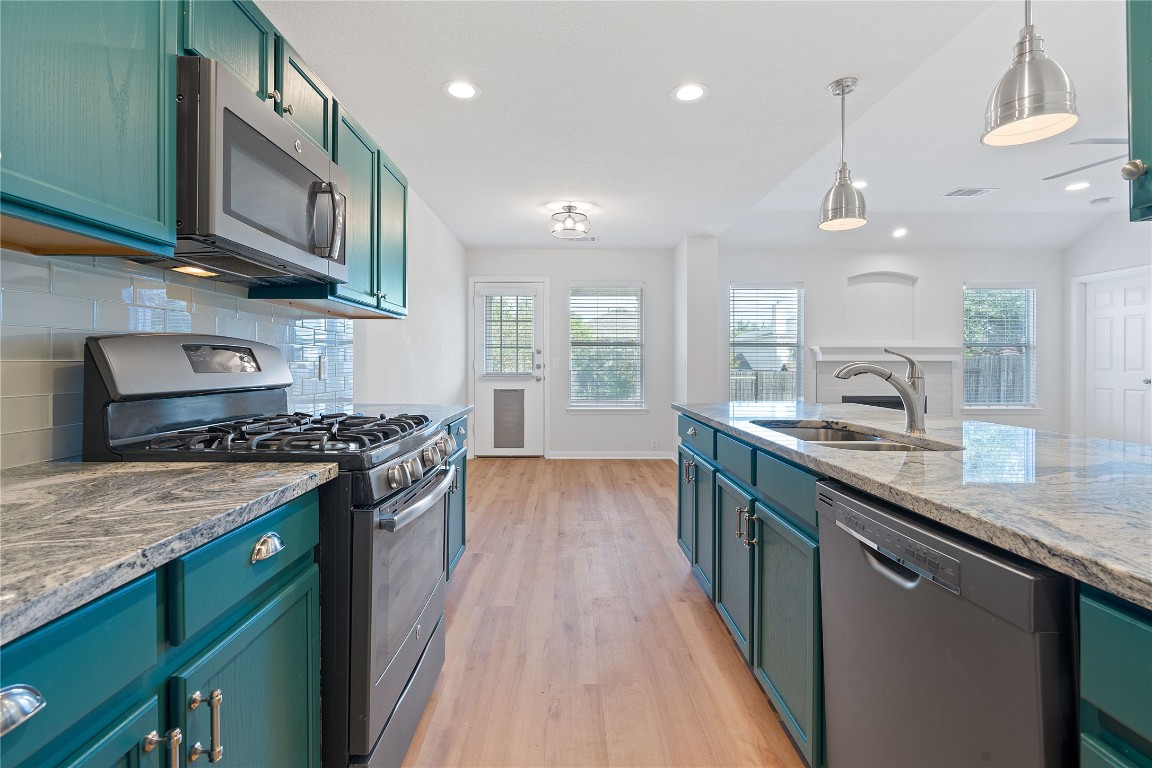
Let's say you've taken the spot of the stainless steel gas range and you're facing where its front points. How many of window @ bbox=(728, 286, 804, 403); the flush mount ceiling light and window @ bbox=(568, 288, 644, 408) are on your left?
3

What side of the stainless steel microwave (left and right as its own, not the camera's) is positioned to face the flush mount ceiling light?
left

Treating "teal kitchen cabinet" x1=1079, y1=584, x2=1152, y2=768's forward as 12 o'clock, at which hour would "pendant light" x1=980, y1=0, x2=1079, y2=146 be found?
The pendant light is roughly at 4 o'clock from the teal kitchen cabinet.

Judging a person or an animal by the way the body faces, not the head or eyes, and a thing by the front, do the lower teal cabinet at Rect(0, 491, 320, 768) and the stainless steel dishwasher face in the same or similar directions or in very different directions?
very different directions

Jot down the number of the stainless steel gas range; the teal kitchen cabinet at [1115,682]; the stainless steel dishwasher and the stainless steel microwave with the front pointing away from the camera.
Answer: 0

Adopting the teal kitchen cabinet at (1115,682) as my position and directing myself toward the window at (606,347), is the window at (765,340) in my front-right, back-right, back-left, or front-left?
front-right

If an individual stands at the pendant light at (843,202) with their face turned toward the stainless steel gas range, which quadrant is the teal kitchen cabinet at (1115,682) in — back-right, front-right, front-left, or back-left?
front-left

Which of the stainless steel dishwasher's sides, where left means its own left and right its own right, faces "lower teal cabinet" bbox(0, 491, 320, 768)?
front

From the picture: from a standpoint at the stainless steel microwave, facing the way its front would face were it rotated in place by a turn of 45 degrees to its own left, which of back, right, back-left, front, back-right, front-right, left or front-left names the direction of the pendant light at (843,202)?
front

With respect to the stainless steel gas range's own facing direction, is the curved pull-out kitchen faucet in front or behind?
in front

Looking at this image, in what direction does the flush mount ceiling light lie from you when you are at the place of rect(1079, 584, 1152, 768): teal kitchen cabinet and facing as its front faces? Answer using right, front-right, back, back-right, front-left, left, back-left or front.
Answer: right

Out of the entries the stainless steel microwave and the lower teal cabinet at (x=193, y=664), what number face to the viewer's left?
0

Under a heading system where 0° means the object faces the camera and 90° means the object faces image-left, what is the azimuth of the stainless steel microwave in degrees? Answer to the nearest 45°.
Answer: approximately 315°

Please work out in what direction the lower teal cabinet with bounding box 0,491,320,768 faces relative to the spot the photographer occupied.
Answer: facing the viewer and to the right of the viewer

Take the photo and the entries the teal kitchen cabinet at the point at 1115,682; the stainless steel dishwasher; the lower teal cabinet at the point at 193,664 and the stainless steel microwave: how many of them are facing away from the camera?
0

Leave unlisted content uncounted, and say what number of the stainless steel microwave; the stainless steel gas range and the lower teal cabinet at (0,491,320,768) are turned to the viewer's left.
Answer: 0

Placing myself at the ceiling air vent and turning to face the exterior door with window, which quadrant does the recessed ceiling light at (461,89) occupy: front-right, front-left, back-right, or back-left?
front-left
